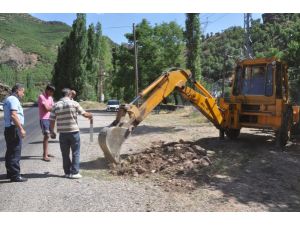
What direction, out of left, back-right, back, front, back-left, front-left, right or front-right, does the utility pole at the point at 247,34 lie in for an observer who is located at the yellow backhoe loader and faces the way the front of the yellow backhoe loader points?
front-left

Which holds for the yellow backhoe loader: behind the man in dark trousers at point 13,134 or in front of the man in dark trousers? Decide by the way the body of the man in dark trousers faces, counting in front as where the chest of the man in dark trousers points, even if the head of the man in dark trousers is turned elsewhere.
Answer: in front

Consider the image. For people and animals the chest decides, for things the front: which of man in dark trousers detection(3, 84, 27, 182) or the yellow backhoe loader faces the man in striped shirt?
the man in dark trousers

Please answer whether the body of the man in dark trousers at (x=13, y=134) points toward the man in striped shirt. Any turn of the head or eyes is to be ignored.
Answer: yes

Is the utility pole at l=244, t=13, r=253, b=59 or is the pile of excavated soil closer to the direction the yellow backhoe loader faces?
the utility pole

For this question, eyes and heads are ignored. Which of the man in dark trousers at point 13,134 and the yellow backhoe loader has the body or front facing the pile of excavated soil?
the man in dark trousers

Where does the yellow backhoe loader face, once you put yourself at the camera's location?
facing away from the viewer and to the right of the viewer

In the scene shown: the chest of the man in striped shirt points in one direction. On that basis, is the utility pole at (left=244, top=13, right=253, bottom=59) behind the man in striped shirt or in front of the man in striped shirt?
in front

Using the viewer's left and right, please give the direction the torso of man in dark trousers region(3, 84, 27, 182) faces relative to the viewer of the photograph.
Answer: facing to the right of the viewer

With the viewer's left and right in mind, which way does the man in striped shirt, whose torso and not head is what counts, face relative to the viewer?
facing away from the viewer and to the right of the viewer

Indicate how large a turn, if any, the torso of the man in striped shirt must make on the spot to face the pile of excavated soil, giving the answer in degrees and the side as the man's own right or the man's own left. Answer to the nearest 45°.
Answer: approximately 45° to the man's own right
